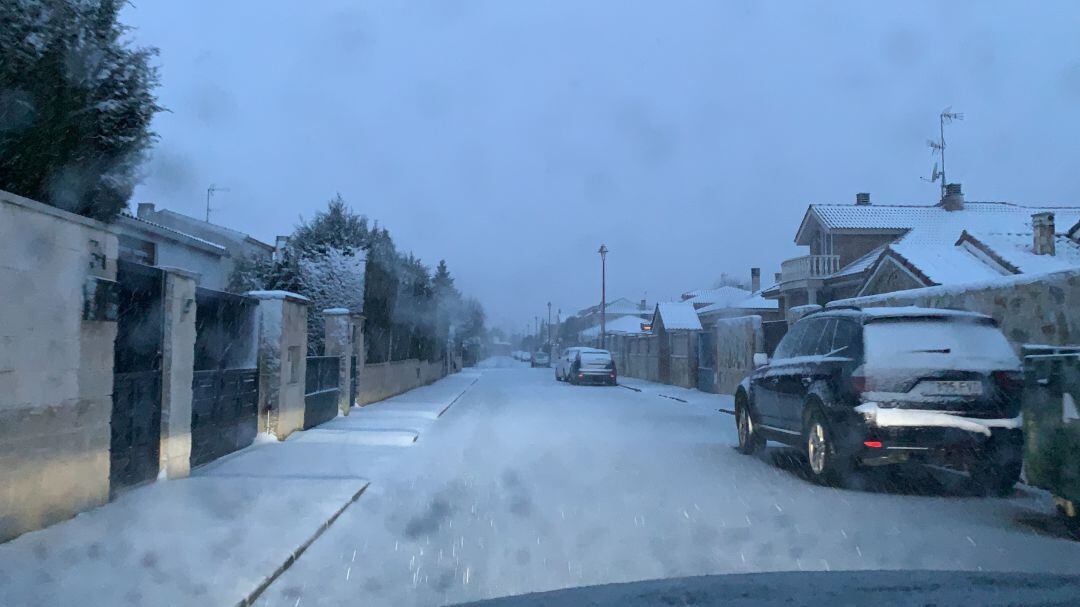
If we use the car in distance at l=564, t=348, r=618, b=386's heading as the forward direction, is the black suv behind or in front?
behind

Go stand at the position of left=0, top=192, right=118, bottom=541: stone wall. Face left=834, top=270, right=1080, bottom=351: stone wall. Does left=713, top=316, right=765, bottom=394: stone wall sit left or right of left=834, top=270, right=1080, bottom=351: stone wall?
left

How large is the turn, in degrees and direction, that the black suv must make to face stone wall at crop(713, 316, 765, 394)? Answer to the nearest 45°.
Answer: approximately 45° to its right

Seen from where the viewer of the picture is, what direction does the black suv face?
facing away from the viewer and to the left of the viewer

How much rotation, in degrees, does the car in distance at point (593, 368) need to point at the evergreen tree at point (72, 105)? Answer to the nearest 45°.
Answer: approximately 180°

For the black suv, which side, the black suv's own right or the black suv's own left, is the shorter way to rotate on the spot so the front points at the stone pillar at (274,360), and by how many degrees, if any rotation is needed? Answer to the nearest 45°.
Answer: approximately 45° to the black suv's own left

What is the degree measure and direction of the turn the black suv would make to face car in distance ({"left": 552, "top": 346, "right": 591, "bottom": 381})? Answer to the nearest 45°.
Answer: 0° — it already faces it

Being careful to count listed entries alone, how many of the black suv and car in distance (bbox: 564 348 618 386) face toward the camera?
0

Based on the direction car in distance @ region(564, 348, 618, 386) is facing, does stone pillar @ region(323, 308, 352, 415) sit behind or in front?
behind

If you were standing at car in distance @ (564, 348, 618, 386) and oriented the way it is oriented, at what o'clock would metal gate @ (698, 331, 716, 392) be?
The metal gate is roughly at 5 o'clock from the car in distance.

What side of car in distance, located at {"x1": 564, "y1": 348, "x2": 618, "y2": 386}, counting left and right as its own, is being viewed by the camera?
back
